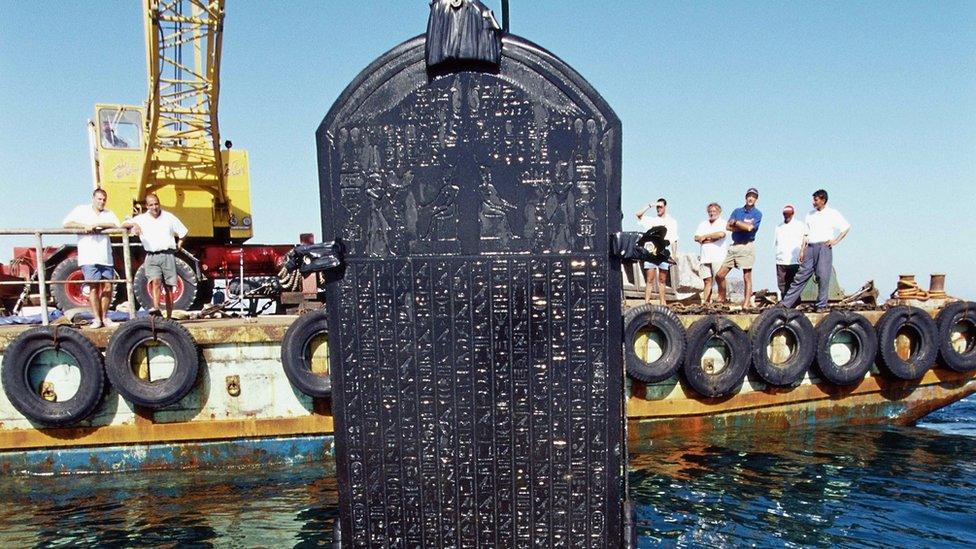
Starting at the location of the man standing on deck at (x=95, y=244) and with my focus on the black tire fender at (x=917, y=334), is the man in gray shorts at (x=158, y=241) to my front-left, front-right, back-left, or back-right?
front-left

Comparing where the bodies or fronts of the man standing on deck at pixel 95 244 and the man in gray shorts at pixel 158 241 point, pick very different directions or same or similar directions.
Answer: same or similar directions

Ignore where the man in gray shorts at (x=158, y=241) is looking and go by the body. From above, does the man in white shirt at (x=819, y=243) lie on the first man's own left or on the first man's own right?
on the first man's own left

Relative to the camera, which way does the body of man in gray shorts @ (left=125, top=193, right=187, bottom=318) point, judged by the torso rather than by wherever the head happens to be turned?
toward the camera

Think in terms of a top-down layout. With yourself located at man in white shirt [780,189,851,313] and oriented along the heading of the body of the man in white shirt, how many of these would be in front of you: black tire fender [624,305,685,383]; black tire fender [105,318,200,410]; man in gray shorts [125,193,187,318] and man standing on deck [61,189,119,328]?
4

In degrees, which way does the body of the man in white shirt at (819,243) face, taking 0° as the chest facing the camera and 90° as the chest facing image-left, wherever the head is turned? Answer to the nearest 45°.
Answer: approximately 45°

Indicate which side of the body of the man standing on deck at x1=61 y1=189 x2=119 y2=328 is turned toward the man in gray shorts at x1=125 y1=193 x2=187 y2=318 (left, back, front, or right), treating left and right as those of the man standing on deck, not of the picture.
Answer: left

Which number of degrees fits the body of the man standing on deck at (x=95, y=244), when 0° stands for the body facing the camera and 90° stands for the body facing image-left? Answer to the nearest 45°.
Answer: approximately 0°

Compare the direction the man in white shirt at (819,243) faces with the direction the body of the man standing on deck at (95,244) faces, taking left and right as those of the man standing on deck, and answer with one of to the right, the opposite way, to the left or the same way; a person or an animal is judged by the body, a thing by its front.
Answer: to the right

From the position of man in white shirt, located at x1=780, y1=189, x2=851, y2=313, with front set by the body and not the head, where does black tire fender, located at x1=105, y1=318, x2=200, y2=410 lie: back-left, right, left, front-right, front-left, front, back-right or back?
front

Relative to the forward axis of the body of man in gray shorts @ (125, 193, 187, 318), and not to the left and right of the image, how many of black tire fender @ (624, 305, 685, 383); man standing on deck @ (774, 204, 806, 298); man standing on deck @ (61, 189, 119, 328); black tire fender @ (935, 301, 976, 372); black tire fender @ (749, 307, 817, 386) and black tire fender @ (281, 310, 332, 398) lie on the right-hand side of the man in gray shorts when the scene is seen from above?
1
